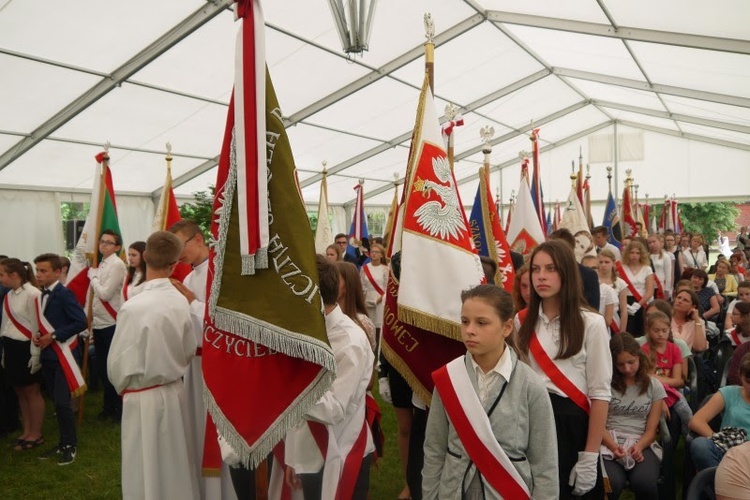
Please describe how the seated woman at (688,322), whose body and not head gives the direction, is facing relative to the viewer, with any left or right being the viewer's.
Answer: facing the viewer and to the left of the viewer

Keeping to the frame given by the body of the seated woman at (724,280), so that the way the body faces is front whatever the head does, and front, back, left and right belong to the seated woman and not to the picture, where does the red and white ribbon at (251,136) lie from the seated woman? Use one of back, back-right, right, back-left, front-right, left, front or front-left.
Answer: front-left

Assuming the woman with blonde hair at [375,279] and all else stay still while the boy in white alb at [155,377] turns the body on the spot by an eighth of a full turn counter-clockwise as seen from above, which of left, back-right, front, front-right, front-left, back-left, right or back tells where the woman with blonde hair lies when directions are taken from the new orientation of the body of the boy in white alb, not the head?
right

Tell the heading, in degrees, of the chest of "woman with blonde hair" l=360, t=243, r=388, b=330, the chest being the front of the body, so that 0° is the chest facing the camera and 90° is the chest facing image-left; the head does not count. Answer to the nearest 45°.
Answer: approximately 0°

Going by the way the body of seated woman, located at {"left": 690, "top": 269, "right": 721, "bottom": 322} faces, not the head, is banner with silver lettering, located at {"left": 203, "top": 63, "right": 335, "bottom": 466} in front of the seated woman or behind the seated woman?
in front

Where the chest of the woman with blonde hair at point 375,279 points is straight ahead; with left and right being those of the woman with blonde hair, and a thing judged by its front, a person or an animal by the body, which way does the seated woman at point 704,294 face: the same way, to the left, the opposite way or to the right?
the same way

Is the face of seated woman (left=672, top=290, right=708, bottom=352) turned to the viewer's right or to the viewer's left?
to the viewer's left

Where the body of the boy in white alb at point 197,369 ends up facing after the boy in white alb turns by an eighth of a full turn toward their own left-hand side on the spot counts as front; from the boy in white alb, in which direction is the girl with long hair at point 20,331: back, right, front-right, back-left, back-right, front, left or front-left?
right

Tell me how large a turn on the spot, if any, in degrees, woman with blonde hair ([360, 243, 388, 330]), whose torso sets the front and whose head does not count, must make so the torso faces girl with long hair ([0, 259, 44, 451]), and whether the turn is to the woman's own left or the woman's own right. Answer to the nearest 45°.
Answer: approximately 45° to the woman's own right
